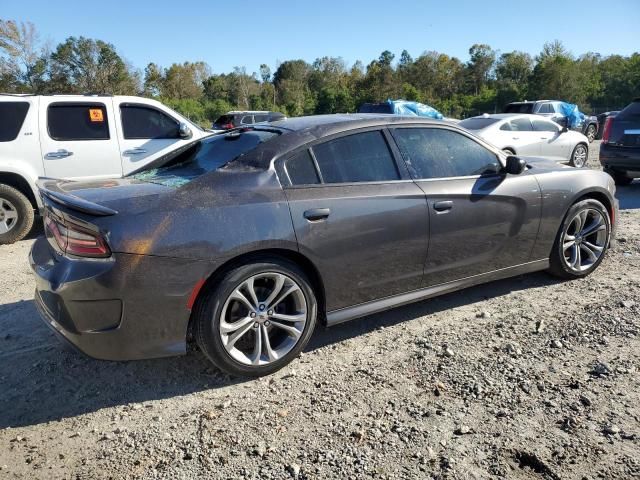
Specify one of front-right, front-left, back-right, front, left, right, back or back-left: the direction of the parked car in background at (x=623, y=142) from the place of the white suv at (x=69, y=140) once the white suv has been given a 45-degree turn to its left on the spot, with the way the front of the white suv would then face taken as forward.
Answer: front-right

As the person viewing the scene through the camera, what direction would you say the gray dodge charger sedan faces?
facing away from the viewer and to the right of the viewer

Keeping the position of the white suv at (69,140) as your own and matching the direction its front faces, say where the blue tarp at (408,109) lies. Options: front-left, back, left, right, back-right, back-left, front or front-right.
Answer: front-left

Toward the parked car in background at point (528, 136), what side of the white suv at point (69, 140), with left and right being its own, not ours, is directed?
front

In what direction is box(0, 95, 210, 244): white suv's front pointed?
to the viewer's right

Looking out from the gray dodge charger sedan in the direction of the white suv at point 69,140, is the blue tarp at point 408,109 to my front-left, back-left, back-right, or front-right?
front-right

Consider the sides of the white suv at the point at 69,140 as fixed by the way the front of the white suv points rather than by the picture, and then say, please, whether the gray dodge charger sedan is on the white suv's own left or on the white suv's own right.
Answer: on the white suv's own right

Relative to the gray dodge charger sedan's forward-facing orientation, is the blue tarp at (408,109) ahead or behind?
ahead

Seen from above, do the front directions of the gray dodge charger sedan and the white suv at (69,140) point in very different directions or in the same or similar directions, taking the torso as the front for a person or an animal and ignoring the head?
same or similar directions

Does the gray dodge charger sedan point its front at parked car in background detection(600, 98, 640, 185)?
yes

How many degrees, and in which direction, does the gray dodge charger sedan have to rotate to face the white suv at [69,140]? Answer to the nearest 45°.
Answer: approximately 90° to its left

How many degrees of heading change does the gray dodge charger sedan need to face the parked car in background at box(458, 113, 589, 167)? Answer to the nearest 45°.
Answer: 0° — it already faces it

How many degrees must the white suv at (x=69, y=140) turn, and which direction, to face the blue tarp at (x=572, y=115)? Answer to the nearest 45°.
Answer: approximately 45° to its left

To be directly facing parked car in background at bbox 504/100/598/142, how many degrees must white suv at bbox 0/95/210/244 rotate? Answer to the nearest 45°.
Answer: approximately 45° to its left

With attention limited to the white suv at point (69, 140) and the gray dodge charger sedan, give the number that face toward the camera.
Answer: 0

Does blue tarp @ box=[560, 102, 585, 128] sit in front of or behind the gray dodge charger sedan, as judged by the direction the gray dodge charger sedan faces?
in front
